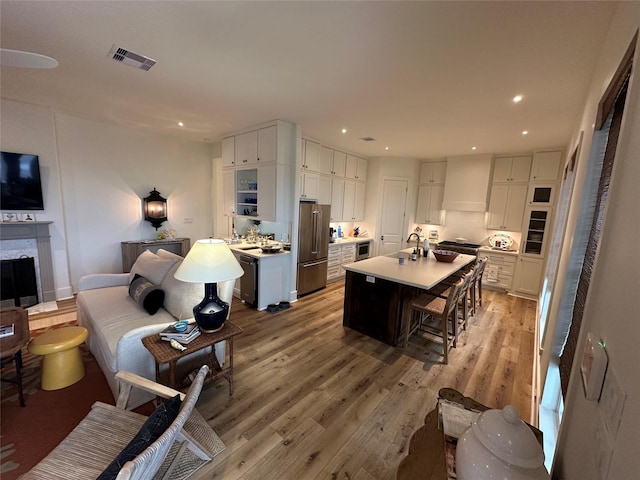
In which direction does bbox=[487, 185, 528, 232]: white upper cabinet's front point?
toward the camera

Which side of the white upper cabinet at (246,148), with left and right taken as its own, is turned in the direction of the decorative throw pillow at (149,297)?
front

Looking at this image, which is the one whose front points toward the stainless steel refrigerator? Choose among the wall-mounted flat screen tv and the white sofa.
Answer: the wall-mounted flat screen tv

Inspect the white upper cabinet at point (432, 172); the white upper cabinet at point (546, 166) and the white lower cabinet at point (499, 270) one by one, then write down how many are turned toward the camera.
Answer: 3

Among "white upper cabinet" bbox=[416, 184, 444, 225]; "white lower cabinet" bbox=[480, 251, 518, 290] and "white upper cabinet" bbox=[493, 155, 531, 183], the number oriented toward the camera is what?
3

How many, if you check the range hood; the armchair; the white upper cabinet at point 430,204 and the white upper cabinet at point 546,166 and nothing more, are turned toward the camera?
3

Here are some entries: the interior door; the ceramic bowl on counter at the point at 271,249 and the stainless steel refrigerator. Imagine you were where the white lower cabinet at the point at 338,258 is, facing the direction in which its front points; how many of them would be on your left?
1

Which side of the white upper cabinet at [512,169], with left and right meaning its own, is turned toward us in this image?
front

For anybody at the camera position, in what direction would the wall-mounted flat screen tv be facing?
facing the viewer and to the right of the viewer

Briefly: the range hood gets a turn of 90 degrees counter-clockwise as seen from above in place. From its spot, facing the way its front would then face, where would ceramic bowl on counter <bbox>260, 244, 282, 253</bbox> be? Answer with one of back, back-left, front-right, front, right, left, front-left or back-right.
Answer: back-right

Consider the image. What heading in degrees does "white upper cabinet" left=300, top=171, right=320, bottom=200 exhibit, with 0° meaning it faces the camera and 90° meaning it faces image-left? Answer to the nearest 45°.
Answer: approximately 315°

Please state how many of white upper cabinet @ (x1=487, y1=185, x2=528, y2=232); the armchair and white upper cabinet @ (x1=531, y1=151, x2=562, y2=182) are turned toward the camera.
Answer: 2

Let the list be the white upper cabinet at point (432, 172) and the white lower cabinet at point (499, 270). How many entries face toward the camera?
2

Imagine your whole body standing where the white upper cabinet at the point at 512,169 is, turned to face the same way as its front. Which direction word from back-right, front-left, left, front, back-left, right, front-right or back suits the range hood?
right
